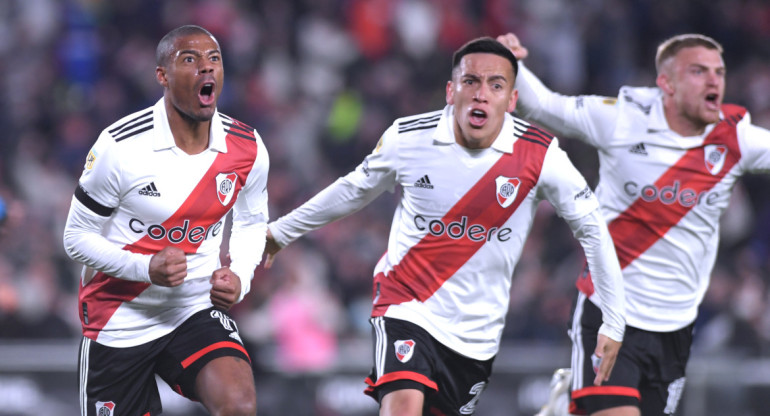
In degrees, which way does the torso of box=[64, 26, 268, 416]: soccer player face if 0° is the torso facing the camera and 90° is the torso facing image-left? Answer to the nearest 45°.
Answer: approximately 315°

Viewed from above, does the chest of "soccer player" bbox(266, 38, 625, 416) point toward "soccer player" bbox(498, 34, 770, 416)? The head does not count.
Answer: no

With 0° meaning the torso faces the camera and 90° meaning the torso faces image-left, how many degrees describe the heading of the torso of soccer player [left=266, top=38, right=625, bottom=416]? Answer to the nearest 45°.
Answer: approximately 0°

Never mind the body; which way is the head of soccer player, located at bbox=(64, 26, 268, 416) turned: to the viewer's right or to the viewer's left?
to the viewer's right

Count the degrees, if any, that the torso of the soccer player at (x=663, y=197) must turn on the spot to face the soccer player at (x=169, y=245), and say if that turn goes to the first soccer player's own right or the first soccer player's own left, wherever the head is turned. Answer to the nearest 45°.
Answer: approximately 90° to the first soccer player's own right

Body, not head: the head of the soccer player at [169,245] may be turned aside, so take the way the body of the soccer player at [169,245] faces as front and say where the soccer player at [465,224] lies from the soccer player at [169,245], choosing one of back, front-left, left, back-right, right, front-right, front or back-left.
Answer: front-left

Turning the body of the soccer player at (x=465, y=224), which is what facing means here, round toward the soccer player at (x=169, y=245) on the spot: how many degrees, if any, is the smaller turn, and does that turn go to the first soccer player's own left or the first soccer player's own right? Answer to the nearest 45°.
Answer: approximately 90° to the first soccer player's own right

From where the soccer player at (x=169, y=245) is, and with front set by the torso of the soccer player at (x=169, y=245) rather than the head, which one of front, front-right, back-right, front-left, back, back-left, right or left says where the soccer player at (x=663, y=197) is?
front-left

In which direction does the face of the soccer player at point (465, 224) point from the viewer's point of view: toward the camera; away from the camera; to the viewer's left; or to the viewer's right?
toward the camera

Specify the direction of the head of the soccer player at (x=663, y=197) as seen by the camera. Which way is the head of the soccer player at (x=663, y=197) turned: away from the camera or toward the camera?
toward the camera

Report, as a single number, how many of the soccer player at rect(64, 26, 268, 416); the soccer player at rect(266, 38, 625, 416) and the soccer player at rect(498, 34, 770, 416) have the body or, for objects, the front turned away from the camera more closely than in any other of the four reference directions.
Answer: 0

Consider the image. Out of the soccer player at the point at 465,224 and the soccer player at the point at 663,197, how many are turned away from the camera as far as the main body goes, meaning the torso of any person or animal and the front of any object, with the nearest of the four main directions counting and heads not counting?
0
